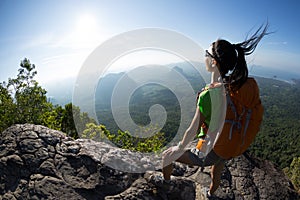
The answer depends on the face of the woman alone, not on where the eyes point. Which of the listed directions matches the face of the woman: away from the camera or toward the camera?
away from the camera

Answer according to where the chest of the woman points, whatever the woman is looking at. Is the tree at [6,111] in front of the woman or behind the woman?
in front

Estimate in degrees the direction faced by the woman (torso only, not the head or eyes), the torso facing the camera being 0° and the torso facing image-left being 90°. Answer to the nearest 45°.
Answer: approximately 90°

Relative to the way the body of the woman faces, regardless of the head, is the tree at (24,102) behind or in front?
in front
